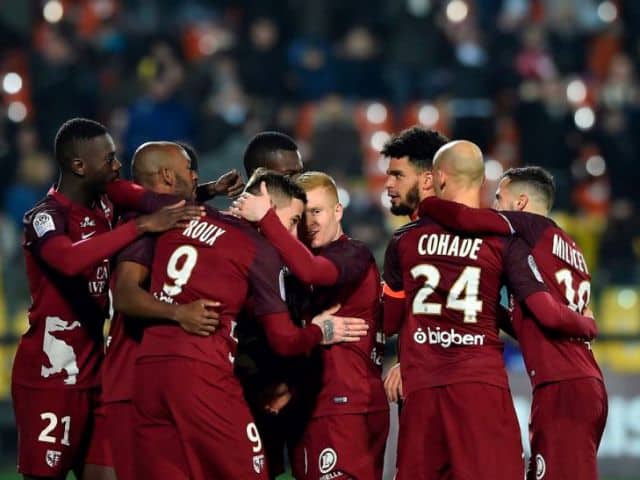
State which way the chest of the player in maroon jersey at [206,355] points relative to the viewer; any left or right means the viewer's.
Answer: facing away from the viewer and to the right of the viewer

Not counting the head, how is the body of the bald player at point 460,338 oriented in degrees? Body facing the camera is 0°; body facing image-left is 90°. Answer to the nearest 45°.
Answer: approximately 180°

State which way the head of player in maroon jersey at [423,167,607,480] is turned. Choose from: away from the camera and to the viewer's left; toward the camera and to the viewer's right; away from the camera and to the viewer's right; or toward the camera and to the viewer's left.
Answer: away from the camera and to the viewer's left

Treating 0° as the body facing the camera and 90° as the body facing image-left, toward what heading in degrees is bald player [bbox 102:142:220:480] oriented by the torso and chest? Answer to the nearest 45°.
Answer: approximately 270°

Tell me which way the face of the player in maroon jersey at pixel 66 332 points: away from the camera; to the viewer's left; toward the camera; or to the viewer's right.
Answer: to the viewer's right

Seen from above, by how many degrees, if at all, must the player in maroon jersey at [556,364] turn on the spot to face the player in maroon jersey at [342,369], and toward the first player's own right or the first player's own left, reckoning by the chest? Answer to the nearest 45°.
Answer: approximately 45° to the first player's own left

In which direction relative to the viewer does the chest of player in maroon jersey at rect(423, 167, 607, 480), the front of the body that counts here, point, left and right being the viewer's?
facing away from the viewer and to the left of the viewer
